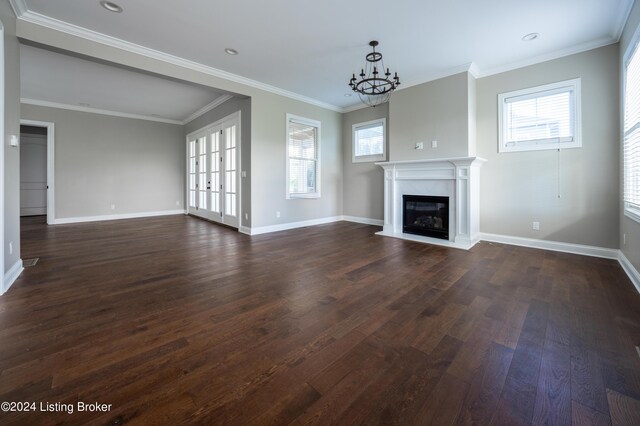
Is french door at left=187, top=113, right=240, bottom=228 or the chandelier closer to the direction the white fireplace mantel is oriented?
the chandelier

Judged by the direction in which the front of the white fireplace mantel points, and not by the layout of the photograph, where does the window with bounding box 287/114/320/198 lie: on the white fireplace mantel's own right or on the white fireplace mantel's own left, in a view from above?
on the white fireplace mantel's own right

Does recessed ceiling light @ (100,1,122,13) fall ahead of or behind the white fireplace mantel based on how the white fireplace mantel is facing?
ahead

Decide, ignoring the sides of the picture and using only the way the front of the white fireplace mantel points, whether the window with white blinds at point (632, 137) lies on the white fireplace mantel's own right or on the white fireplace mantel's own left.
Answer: on the white fireplace mantel's own left

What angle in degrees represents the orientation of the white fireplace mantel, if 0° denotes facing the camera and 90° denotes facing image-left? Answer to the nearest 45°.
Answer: approximately 45°

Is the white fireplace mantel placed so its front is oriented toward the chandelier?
yes

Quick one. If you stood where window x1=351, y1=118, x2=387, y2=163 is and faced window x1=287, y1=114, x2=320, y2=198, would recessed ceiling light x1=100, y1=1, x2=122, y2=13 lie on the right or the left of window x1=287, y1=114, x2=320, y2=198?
left

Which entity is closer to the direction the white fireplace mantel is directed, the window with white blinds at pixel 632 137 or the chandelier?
the chandelier

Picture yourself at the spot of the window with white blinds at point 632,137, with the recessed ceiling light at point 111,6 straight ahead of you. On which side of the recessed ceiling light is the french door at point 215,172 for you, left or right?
right

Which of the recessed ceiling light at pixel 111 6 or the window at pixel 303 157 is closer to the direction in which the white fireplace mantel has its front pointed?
the recessed ceiling light

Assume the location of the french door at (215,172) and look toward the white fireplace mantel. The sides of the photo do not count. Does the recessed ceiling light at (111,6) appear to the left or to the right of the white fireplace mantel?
right

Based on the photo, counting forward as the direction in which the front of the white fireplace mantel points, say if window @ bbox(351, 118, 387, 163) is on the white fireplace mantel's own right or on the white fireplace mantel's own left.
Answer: on the white fireplace mantel's own right

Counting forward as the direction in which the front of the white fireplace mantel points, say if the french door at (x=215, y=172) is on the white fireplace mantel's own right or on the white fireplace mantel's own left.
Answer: on the white fireplace mantel's own right
